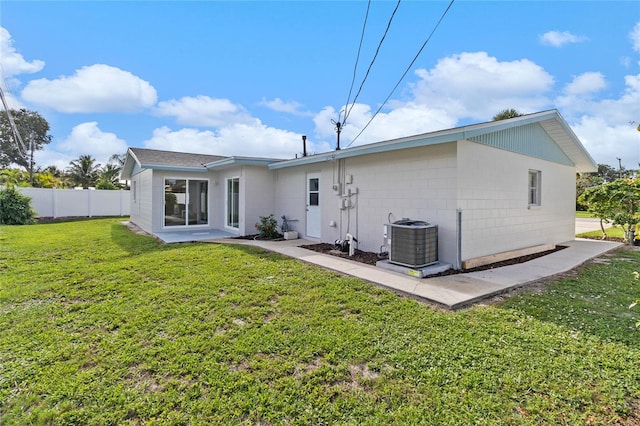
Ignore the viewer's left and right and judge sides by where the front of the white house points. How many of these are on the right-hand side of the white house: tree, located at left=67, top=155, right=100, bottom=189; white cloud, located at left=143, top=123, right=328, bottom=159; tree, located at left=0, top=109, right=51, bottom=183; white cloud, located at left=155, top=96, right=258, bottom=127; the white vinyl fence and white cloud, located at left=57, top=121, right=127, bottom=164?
0

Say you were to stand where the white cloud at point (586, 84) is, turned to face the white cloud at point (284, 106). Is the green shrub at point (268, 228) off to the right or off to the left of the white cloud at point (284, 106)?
left

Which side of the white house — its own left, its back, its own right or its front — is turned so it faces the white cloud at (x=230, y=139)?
left

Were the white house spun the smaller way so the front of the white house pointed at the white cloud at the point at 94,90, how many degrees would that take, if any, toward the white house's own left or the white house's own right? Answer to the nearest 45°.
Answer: approximately 135° to the white house's own left

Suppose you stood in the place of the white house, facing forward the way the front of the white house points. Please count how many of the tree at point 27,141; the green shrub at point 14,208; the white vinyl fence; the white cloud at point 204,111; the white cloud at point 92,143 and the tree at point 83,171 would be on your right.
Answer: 0

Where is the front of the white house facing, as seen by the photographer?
facing away from the viewer and to the right of the viewer

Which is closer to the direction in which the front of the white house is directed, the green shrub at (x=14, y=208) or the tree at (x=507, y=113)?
the tree

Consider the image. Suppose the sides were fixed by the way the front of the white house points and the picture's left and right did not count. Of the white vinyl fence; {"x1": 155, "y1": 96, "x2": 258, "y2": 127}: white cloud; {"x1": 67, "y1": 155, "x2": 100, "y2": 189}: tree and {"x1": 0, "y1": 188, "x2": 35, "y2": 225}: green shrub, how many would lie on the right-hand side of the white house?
0

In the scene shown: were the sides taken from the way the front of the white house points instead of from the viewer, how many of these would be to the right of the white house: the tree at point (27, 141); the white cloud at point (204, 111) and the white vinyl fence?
0

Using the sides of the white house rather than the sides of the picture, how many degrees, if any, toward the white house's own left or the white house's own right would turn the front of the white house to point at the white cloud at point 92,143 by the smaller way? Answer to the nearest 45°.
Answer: approximately 90° to the white house's own left

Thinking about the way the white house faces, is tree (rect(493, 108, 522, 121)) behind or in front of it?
in front

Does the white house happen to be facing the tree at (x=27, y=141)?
no
